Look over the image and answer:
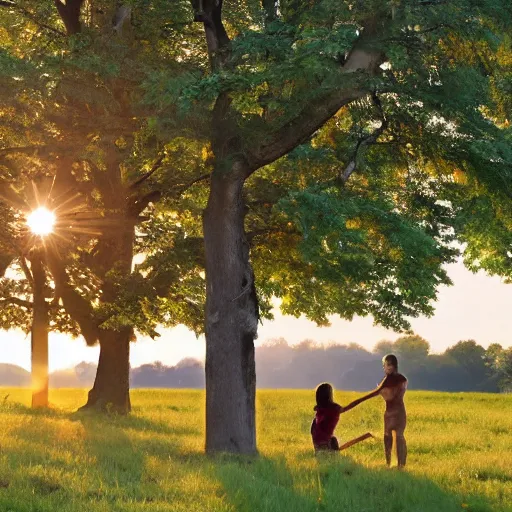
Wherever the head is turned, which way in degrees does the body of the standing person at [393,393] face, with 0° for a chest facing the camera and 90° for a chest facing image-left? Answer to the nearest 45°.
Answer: approximately 45°

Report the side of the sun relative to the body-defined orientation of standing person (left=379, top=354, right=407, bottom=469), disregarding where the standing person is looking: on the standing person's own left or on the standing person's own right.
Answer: on the standing person's own right

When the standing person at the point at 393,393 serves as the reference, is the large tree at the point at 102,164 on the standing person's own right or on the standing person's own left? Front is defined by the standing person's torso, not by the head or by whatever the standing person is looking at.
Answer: on the standing person's own right
